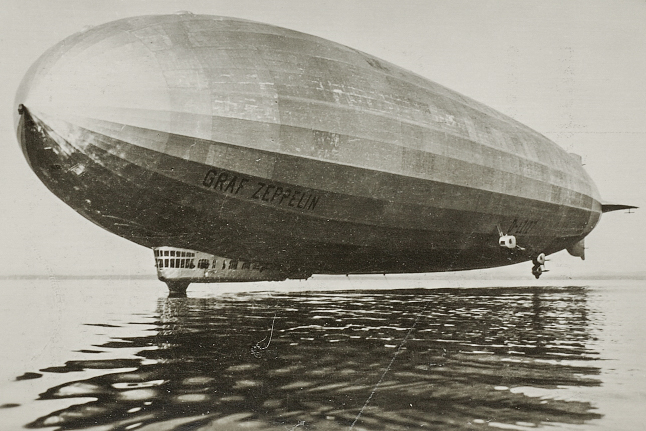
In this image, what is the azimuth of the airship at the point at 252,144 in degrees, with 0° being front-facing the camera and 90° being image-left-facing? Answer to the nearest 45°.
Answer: approximately 45°
